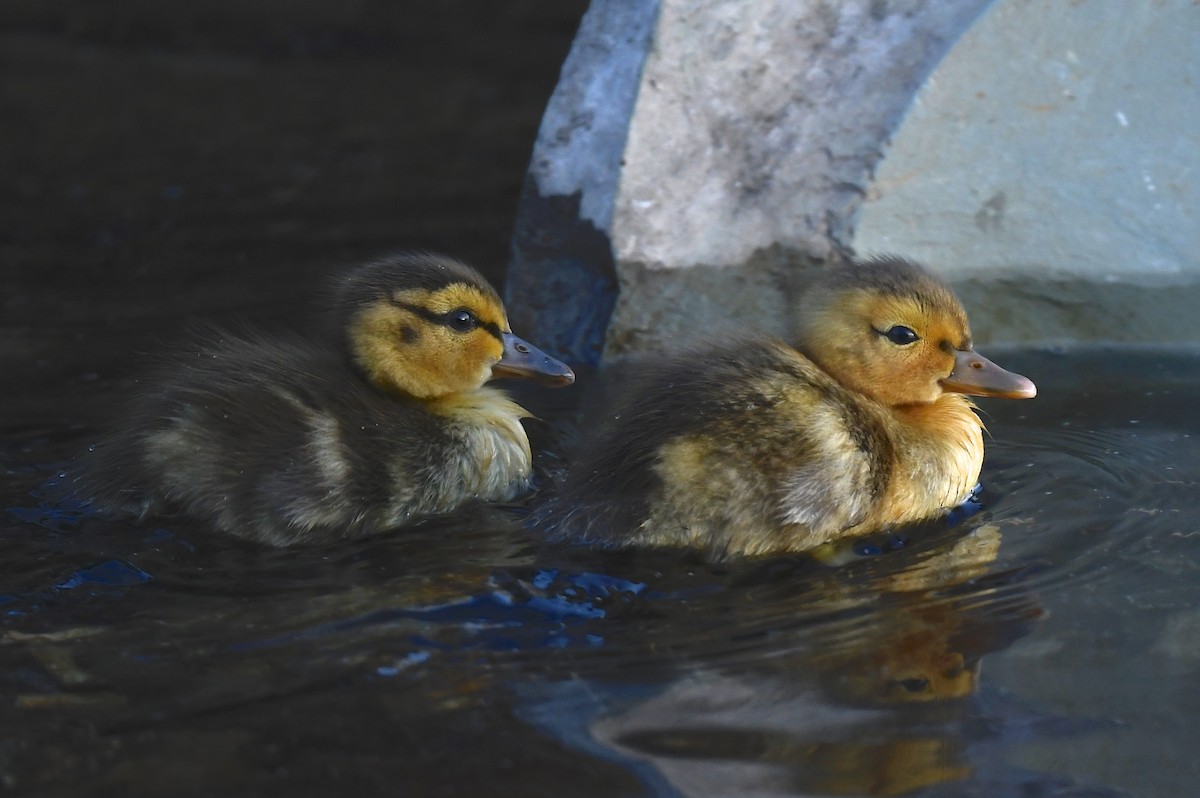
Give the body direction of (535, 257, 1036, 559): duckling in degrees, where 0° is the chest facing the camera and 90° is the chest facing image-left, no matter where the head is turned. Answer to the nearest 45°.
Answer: approximately 270°
